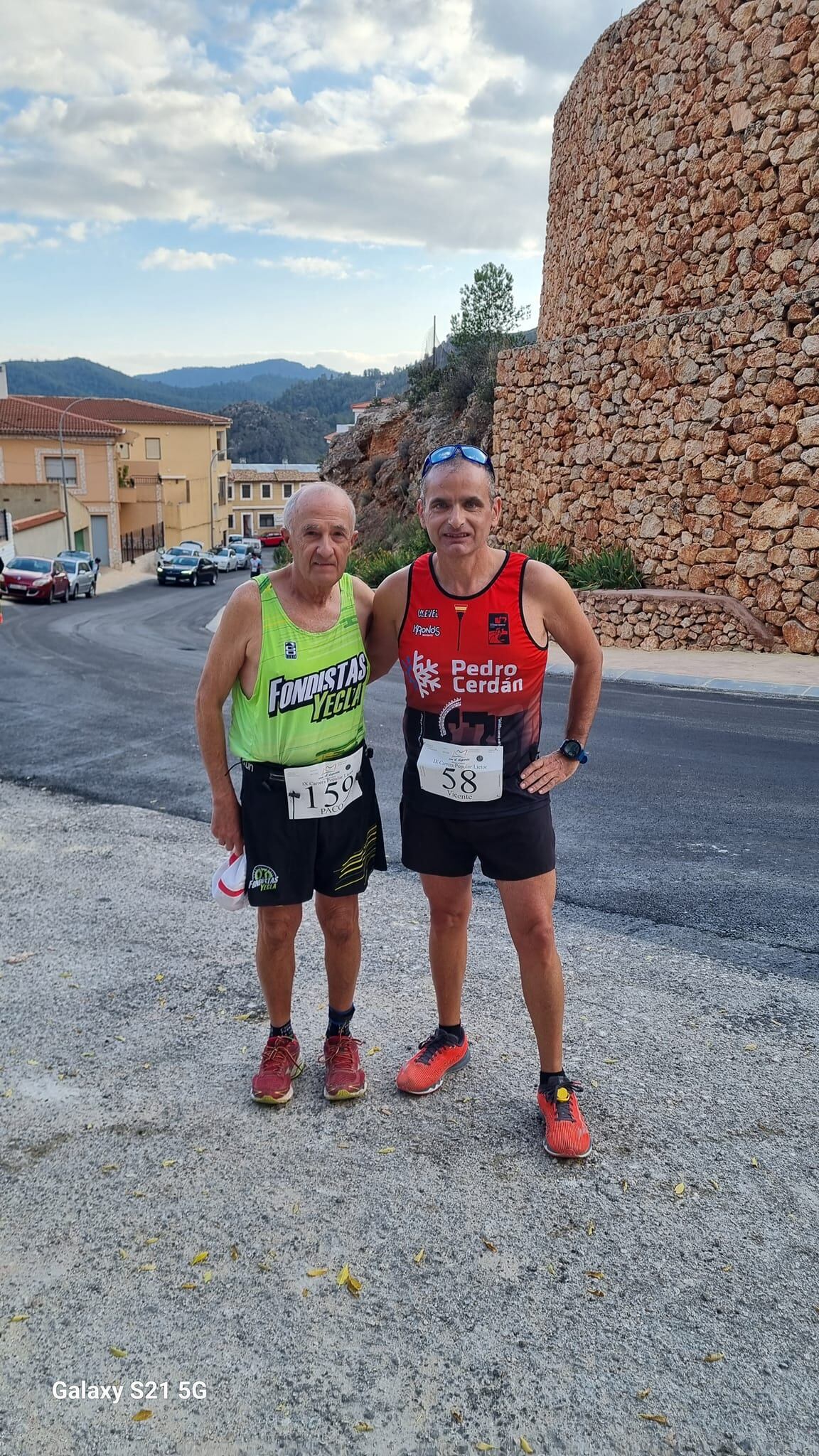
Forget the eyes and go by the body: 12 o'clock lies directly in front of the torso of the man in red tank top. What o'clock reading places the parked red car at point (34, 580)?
The parked red car is roughly at 5 o'clock from the man in red tank top.

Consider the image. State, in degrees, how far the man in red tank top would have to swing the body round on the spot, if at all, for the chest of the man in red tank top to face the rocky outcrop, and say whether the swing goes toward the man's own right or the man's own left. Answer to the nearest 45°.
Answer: approximately 180°

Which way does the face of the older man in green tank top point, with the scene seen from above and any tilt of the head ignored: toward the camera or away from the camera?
toward the camera

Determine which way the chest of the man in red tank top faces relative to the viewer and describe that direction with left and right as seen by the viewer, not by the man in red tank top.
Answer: facing the viewer

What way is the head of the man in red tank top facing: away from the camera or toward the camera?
toward the camera

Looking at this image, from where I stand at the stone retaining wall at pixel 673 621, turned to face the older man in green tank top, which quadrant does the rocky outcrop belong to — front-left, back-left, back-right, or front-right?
back-right

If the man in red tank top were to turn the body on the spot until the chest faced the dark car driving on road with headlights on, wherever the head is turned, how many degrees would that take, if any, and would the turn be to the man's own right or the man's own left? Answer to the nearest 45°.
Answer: approximately 180°

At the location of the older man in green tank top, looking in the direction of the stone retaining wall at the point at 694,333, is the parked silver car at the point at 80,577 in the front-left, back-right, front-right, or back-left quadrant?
front-left

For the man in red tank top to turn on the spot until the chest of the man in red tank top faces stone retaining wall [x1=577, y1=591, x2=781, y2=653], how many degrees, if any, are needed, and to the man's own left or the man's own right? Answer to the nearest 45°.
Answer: approximately 180°
